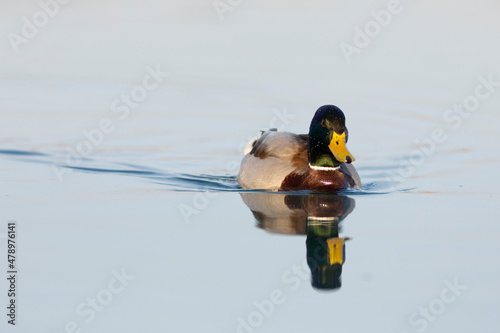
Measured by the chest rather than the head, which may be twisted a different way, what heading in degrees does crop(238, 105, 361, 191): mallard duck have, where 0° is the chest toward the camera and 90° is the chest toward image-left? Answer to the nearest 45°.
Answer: approximately 315°
